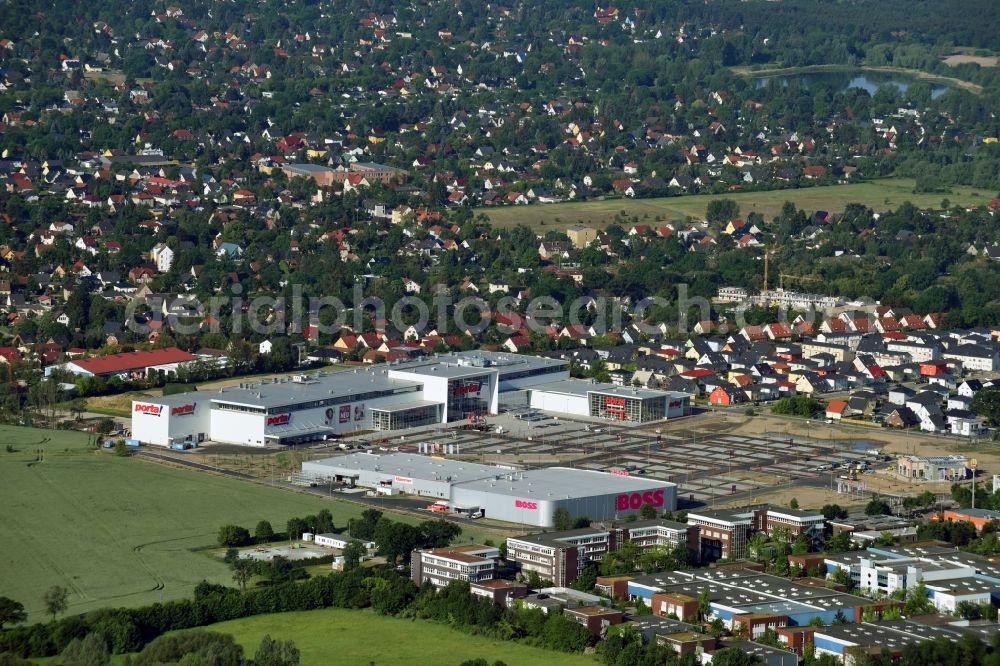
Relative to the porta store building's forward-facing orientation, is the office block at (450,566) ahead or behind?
ahead

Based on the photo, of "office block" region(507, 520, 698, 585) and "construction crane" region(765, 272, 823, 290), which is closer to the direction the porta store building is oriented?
the office block

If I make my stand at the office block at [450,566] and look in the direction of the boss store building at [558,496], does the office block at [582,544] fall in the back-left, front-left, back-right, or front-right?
front-right

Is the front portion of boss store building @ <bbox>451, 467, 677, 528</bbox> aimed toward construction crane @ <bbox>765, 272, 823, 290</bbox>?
no

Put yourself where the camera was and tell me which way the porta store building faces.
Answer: facing the viewer and to the right of the viewer

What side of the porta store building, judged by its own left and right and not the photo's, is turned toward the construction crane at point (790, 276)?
left

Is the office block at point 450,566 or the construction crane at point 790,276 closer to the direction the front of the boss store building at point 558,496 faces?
the office block
